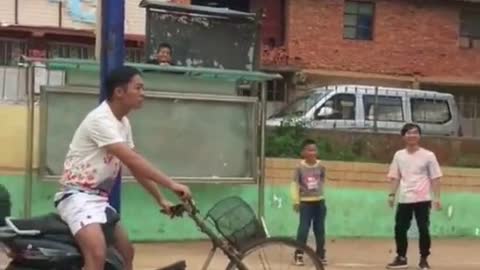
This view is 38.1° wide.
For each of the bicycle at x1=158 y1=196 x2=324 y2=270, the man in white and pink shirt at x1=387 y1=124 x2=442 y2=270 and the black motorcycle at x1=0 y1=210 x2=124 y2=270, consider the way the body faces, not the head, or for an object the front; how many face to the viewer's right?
2

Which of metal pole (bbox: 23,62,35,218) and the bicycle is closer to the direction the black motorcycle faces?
the bicycle

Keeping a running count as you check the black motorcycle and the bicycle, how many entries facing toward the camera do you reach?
0

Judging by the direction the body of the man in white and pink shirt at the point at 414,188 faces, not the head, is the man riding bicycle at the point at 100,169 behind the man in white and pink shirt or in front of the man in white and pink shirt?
in front

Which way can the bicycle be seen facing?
to the viewer's right

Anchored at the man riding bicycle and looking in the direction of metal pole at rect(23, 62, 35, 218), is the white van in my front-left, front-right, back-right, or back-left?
front-right

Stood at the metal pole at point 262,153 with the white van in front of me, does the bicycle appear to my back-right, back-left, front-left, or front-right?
back-right

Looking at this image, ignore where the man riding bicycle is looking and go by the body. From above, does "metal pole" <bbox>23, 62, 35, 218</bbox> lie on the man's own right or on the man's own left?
on the man's own left

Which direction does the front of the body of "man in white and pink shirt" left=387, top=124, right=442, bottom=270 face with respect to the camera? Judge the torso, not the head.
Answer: toward the camera

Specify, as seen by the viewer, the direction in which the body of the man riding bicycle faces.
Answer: to the viewer's right

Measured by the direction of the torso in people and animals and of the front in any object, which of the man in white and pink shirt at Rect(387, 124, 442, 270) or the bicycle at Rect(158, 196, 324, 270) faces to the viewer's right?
the bicycle

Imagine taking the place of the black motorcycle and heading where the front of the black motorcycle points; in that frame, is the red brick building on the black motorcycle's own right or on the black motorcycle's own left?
on the black motorcycle's own left

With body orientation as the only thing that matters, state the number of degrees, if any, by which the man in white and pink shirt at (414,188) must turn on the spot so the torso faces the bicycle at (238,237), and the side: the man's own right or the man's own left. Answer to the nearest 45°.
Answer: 0° — they already face it

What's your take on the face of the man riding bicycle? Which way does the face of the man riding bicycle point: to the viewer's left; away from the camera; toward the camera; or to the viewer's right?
to the viewer's right

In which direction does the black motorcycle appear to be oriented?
to the viewer's right

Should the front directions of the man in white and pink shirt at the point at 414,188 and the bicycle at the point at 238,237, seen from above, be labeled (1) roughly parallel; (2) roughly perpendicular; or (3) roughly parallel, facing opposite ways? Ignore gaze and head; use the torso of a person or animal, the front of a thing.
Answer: roughly perpendicular
